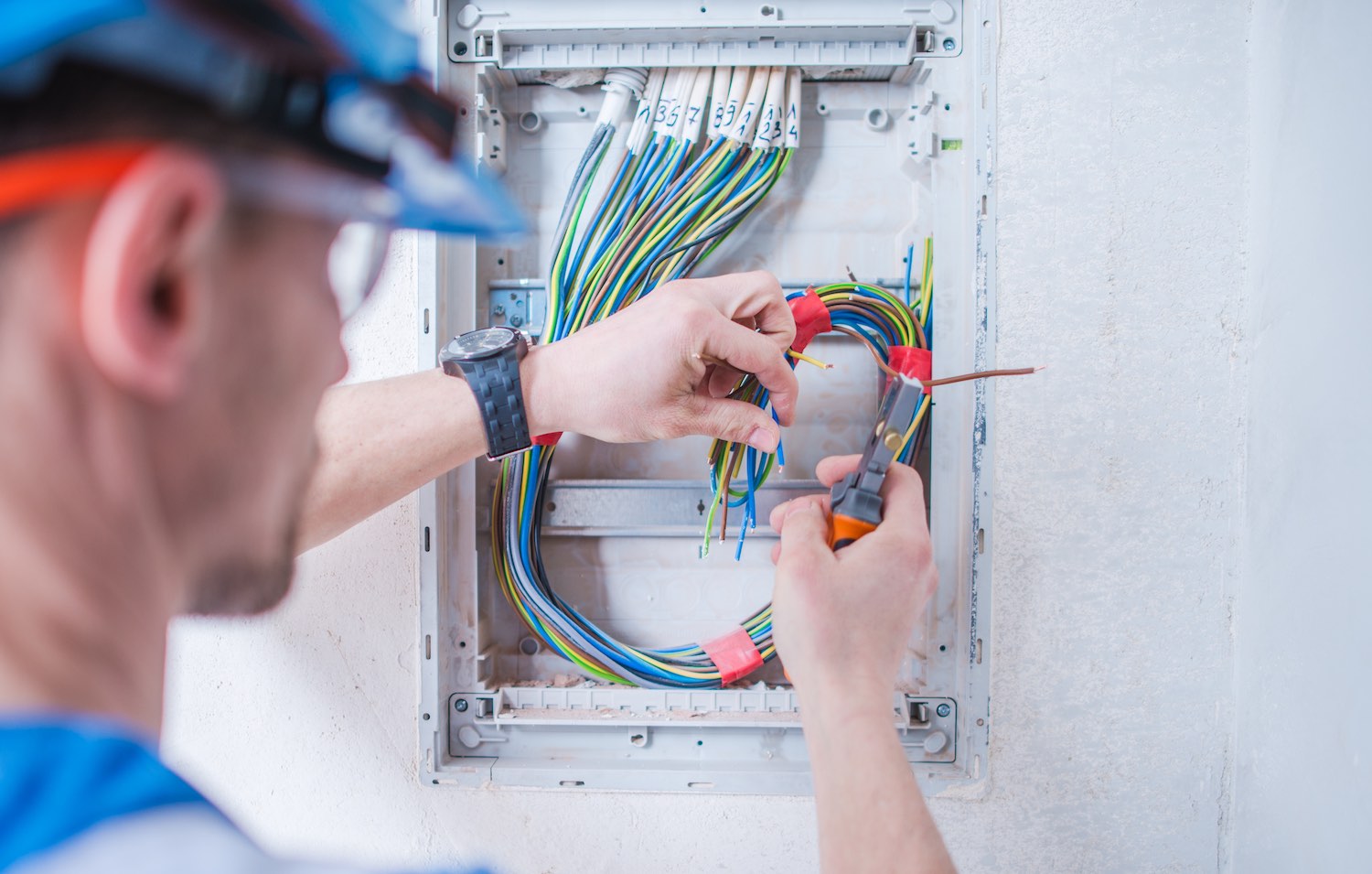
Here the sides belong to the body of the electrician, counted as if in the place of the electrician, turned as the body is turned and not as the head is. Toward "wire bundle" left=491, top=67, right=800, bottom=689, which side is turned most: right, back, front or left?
front

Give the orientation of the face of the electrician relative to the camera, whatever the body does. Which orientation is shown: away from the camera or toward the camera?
away from the camera

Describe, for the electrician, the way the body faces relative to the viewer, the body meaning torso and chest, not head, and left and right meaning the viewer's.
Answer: facing away from the viewer and to the right of the viewer

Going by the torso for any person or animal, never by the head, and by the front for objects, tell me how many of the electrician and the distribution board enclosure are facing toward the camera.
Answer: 1

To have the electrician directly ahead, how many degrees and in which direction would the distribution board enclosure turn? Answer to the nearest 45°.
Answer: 0° — it already faces them
